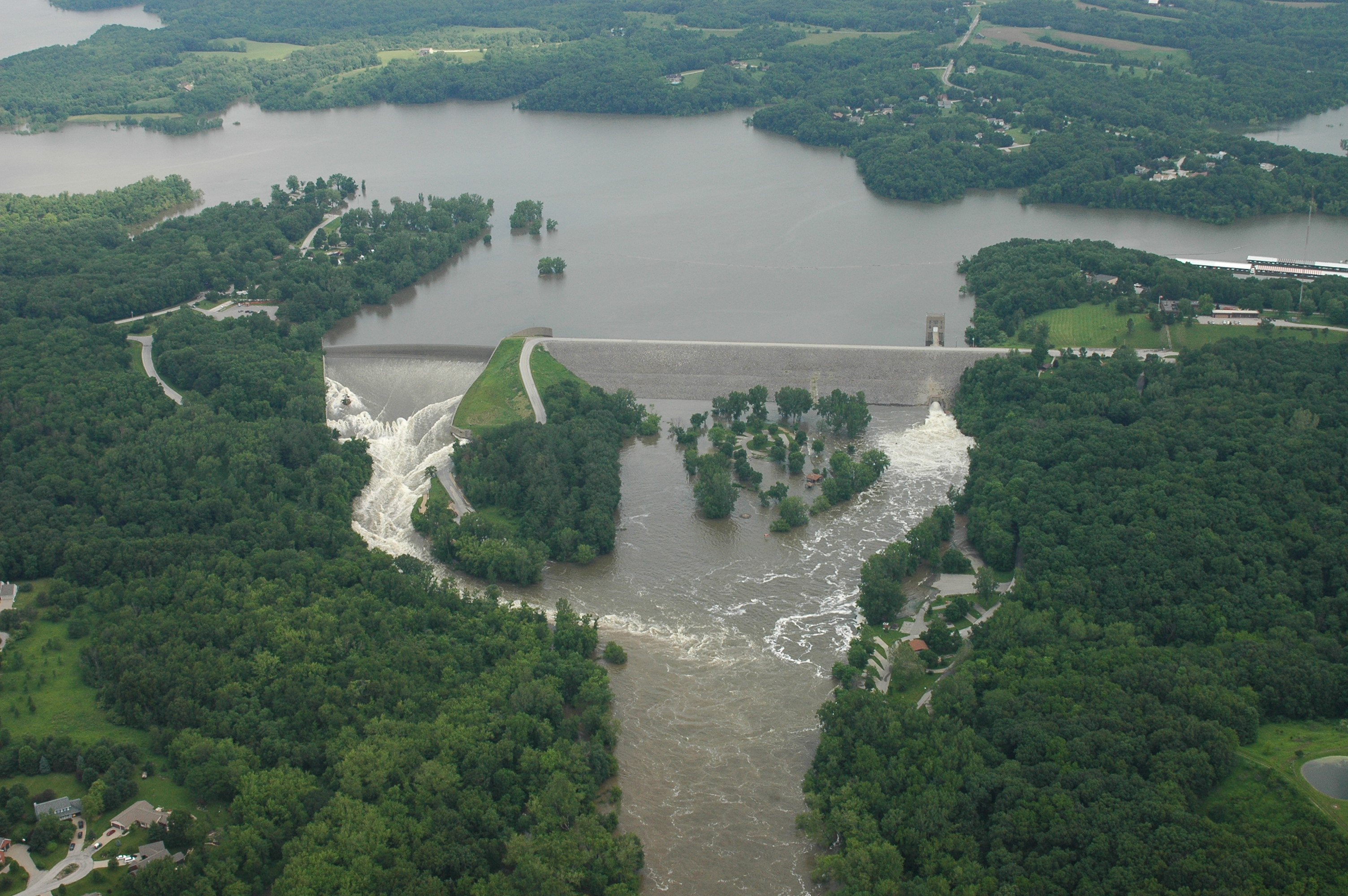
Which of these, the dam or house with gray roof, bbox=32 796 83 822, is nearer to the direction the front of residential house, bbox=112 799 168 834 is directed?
the house with gray roof

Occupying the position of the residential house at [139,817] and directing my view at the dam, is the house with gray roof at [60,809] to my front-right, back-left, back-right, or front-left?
back-left

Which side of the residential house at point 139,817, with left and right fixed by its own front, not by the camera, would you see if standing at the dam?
back

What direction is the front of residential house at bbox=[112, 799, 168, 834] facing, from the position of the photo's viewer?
facing the viewer and to the left of the viewer

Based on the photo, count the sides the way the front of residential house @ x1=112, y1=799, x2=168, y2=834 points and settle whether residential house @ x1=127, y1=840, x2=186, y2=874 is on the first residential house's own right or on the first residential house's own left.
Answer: on the first residential house's own left

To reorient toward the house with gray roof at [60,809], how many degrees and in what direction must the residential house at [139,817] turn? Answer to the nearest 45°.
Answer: approximately 45° to its right

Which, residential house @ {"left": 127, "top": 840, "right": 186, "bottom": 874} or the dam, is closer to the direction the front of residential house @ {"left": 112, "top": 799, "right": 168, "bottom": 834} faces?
the residential house
